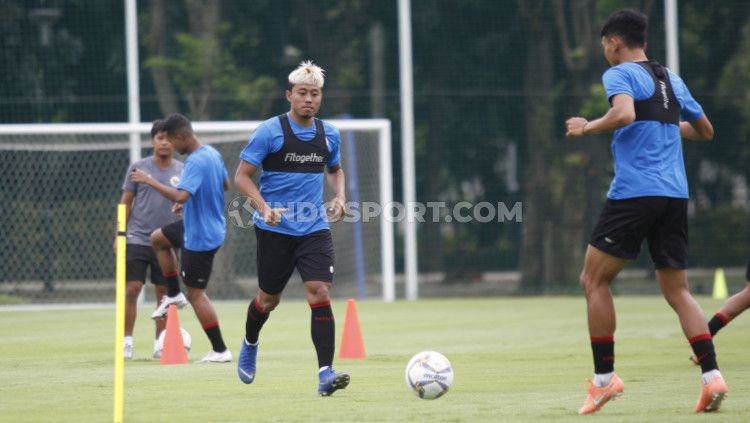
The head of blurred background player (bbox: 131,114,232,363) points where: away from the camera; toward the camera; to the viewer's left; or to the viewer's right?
to the viewer's left

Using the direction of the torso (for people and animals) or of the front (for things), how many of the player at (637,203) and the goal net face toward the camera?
1

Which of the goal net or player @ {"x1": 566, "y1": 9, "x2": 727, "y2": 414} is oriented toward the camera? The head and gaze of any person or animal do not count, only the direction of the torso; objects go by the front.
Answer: the goal net

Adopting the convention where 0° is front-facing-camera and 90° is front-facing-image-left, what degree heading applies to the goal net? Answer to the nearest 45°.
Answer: approximately 0°

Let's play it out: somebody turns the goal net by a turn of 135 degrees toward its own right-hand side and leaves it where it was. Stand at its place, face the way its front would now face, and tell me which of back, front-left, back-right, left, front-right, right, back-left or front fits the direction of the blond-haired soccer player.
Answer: back-left

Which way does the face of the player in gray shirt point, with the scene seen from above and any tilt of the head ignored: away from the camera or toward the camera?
toward the camera

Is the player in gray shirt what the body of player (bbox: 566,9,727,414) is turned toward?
yes

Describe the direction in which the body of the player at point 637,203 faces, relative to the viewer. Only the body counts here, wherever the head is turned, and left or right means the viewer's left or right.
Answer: facing away from the viewer and to the left of the viewer

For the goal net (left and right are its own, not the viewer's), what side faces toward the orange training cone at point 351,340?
front

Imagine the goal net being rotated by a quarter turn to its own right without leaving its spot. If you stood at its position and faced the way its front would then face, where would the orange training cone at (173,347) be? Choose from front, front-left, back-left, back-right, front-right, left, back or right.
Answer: left

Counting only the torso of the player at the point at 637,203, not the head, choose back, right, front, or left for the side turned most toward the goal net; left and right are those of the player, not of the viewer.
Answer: front

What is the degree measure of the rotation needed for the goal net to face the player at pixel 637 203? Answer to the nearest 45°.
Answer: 0° — it already faces them

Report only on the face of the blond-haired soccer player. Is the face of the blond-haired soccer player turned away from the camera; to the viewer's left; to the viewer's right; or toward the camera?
toward the camera

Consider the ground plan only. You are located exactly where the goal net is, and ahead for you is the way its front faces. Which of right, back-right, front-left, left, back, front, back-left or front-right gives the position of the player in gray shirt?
front

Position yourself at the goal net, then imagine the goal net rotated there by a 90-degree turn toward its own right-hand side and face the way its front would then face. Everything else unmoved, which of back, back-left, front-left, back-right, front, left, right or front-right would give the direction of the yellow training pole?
left

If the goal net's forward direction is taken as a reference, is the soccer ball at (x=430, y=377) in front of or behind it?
in front
